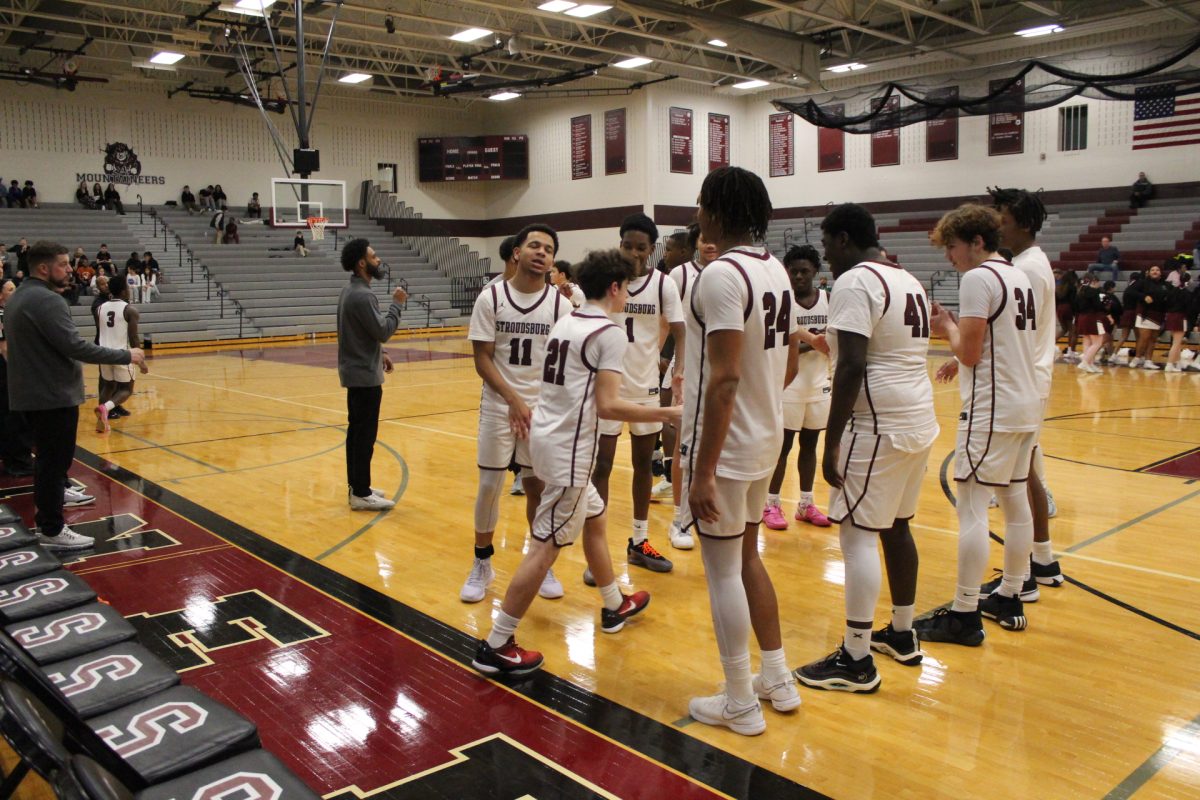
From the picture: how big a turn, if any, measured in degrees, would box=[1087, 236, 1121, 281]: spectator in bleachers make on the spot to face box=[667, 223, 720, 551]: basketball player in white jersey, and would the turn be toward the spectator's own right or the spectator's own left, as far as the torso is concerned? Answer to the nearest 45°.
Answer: approximately 45° to the spectator's own left

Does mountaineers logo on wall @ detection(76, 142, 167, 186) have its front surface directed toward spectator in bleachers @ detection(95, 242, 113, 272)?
yes

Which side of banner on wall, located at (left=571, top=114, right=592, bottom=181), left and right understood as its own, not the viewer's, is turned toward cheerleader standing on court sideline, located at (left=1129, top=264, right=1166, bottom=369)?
left

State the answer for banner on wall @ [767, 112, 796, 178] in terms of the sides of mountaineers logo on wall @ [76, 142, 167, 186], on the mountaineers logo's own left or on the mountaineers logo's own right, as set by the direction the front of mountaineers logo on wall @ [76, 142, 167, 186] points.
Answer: on the mountaineers logo's own left

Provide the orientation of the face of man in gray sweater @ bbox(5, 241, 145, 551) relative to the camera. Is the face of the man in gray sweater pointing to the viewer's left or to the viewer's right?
to the viewer's right

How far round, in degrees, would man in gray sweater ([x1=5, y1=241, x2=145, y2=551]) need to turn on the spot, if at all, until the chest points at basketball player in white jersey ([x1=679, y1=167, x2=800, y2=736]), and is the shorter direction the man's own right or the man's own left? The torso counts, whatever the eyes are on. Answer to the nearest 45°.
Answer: approximately 45° to the man's own right

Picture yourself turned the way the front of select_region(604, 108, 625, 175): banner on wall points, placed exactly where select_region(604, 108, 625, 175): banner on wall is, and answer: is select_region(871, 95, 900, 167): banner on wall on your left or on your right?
on your left

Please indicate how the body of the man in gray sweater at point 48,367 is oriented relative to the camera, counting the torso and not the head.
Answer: to the viewer's right

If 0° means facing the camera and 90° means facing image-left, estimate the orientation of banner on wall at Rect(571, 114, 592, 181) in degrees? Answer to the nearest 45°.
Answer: approximately 45°

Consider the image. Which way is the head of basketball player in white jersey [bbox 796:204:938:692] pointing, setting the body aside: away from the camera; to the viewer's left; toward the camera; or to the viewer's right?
to the viewer's left

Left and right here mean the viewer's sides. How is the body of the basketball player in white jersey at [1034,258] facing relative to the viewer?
facing to the left of the viewer

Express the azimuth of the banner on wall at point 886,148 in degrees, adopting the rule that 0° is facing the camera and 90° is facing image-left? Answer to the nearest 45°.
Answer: approximately 45°

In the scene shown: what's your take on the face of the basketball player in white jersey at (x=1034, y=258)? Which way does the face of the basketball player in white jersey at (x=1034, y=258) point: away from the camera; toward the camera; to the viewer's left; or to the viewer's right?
to the viewer's left
